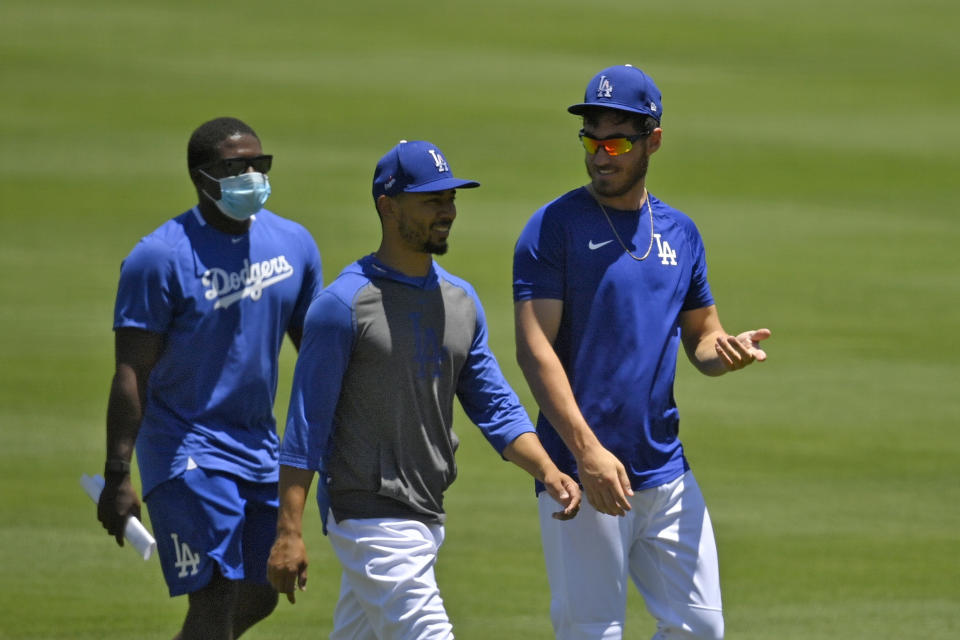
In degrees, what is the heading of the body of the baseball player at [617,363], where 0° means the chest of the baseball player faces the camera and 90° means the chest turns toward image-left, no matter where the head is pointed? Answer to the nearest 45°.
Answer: approximately 315°

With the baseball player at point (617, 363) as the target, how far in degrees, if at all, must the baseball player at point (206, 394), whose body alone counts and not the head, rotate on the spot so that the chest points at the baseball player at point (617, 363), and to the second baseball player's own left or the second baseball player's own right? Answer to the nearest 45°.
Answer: approximately 45° to the second baseball player's own left

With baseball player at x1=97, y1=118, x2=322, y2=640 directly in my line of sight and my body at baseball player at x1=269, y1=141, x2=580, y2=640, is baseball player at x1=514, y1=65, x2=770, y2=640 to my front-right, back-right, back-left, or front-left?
back-right

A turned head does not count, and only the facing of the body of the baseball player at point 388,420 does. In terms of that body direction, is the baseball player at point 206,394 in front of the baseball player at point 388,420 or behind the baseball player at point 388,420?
behind

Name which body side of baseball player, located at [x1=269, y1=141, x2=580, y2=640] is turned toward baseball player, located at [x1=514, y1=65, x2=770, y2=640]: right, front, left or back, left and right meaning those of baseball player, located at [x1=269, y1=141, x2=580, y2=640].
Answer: left

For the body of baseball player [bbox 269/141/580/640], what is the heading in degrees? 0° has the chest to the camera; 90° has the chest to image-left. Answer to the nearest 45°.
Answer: approximately 315°

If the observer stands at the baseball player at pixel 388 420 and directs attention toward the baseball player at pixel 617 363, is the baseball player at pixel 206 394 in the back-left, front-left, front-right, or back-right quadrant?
back-left

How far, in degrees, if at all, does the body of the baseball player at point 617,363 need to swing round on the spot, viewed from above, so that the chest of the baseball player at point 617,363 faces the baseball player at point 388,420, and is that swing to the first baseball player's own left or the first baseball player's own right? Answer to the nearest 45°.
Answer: approximately 90° to the first baseball player's own right

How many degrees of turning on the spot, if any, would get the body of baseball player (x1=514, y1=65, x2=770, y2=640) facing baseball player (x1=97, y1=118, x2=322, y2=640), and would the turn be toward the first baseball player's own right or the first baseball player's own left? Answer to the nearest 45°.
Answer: approximately 135° to the first baseball player's own right
